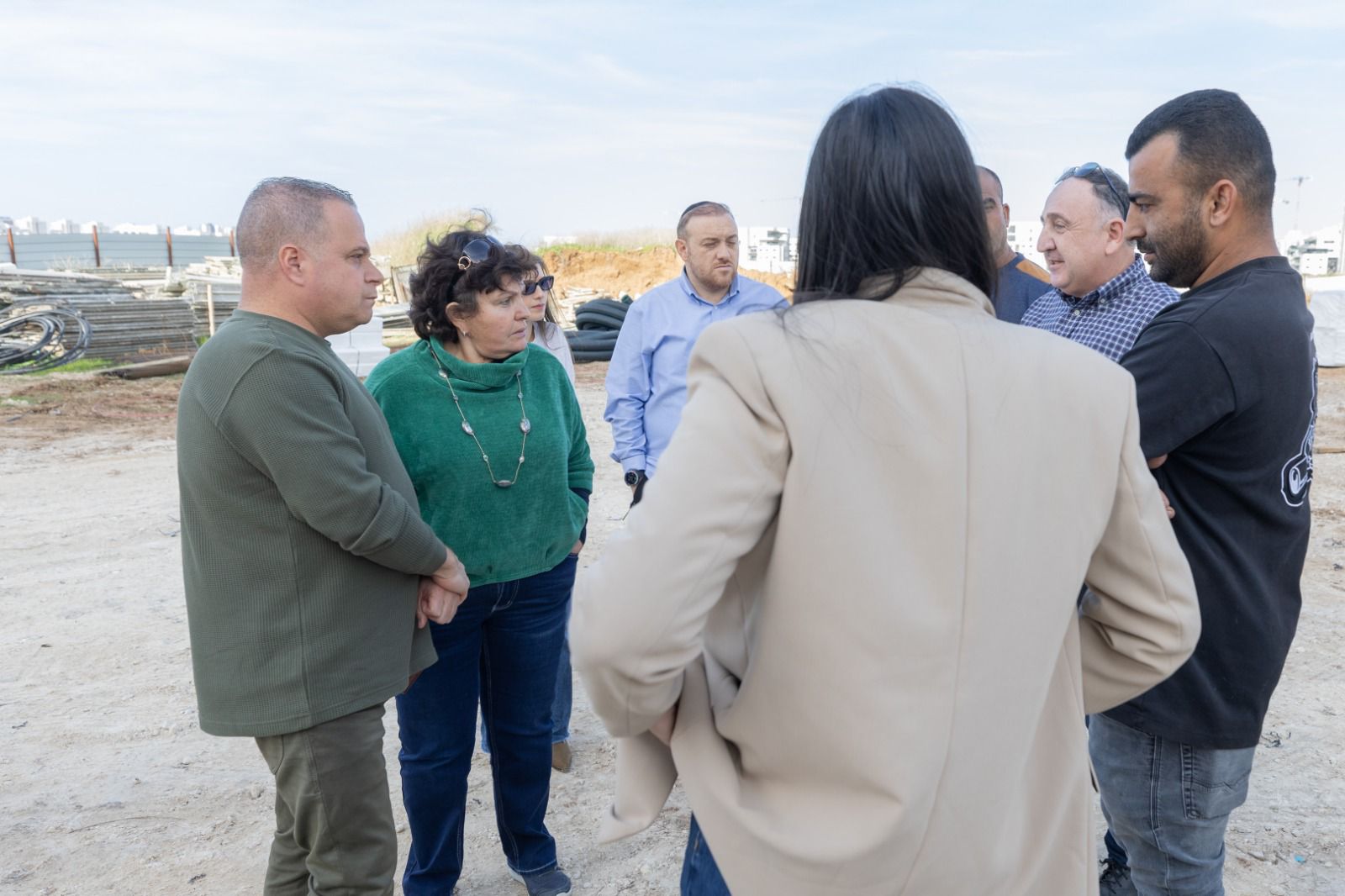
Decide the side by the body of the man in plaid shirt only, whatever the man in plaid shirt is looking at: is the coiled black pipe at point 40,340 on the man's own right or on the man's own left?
on the man's own right

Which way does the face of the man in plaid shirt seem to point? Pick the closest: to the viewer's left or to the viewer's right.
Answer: to the viewer's left

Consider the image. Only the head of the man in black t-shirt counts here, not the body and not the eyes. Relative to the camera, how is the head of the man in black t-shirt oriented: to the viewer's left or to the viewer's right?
to the viewer's left

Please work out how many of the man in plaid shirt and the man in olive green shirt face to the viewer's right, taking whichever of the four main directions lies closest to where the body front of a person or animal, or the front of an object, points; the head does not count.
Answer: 1

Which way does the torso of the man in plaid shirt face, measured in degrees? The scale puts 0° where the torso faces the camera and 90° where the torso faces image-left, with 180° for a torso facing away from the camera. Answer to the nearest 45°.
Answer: approximately 45°

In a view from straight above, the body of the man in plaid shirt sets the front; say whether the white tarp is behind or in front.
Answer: behind

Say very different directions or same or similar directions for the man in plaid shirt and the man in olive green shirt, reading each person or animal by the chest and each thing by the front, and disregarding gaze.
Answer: very different directions

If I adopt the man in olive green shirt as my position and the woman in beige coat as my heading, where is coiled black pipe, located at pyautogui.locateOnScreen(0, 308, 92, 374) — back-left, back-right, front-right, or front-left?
back-left

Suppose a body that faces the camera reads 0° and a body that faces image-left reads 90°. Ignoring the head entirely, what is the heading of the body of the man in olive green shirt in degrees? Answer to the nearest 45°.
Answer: approximately 270°

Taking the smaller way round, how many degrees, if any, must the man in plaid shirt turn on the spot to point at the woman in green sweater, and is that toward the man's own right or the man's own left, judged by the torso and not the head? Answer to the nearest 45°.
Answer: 0° — they already face them

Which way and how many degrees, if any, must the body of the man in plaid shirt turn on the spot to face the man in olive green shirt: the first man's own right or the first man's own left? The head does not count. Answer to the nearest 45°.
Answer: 0° — they already face them

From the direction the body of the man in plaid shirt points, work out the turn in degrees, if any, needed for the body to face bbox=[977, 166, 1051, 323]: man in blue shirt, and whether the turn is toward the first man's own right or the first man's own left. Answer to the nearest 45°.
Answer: approximately 135° to the first man's own right
